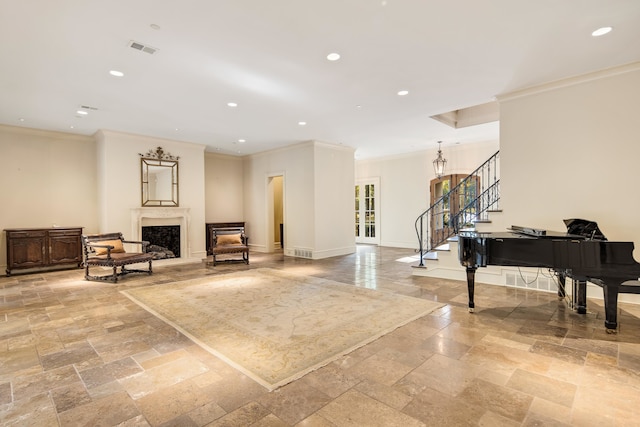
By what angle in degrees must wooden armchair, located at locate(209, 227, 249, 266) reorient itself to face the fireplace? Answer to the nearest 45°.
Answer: approximately 135° to its right

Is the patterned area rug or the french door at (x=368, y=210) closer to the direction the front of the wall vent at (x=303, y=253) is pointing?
the patterned area rug

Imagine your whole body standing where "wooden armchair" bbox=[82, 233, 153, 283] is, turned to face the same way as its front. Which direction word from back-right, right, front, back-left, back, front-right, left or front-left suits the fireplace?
left

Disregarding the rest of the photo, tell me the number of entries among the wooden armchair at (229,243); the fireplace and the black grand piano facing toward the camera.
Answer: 2

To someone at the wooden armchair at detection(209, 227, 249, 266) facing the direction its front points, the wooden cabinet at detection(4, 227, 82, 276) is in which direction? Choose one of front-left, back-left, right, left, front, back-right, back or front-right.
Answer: right

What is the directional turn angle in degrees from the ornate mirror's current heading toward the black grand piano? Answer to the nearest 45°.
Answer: approximately 45° to its left

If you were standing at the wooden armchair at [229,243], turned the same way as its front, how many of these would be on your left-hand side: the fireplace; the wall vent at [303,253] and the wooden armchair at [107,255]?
1

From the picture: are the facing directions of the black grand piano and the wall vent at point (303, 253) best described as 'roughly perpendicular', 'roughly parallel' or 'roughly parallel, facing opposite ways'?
roughly perpendicular

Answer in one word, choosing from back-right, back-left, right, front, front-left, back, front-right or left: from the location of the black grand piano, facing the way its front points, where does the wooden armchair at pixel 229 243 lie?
back

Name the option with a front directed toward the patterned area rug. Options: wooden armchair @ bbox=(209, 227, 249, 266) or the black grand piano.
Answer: the wooden armchair

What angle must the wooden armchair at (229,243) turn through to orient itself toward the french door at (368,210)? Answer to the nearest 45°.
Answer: approximately 135° to its left
